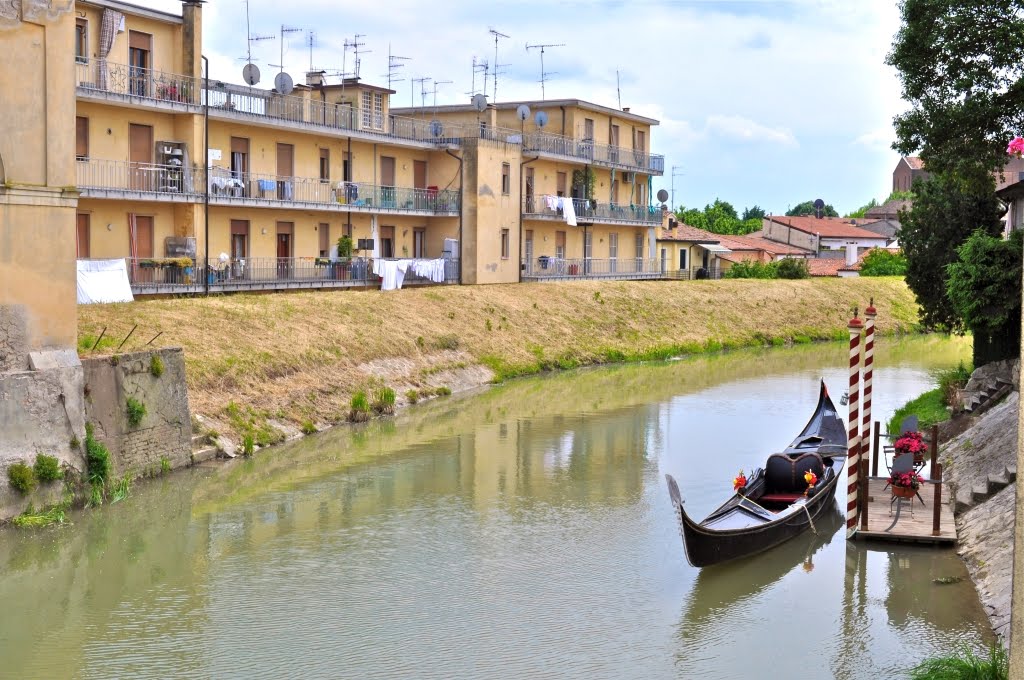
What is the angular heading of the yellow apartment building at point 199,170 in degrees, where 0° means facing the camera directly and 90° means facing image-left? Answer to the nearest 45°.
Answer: approximately 315°

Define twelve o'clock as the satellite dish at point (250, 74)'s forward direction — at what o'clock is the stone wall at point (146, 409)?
The stone wall is roughly at 12 o'clock from the satellite dish.

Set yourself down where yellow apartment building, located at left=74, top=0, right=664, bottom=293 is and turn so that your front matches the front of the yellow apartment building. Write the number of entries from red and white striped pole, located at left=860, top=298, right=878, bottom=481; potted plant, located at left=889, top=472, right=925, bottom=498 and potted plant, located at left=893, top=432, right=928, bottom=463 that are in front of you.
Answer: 3

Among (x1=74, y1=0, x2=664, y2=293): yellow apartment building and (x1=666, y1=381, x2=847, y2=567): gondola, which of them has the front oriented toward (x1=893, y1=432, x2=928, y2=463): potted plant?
the yellow apartment building

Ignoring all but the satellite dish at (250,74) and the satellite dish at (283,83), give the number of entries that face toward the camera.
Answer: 2

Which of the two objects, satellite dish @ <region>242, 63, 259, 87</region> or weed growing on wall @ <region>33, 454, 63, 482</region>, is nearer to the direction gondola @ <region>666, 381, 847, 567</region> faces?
the weed growing on wall

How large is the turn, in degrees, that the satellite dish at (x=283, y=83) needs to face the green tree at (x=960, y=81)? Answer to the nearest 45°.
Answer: approximately 45° to its left

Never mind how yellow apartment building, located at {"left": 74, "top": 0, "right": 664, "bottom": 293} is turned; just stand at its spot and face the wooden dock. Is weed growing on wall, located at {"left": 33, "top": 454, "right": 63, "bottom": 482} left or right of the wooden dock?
right

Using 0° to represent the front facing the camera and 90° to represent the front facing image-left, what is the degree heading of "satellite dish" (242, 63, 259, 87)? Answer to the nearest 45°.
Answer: approximately 0°

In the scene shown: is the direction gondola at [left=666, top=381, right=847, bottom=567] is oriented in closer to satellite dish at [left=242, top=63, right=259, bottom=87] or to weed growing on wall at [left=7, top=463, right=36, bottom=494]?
the weed growing on wall
